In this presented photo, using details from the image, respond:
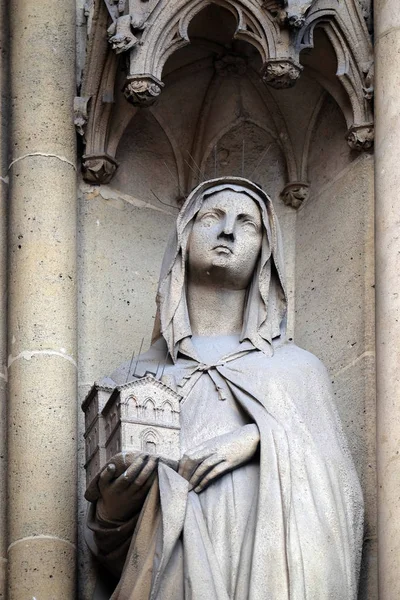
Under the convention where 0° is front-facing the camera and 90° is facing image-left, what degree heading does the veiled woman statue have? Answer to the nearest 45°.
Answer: approximately 0°
